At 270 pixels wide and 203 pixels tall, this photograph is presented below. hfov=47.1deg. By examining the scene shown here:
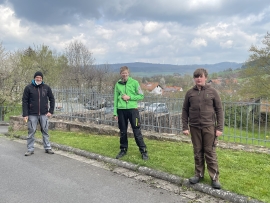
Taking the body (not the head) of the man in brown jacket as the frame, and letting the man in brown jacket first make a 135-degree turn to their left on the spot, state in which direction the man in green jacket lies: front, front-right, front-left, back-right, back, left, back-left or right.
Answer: left

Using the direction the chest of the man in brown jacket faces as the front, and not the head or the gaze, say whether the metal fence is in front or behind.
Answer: behind

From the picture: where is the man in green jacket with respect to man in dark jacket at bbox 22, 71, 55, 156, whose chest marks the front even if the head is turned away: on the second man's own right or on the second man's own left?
on the second man's own left

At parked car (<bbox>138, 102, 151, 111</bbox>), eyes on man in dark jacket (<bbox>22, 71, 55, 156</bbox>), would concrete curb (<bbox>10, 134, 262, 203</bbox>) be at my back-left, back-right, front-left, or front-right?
front-left

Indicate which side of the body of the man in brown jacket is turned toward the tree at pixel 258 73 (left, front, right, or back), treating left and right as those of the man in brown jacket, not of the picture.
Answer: back

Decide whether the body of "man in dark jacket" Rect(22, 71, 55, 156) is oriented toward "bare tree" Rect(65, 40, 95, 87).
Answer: no

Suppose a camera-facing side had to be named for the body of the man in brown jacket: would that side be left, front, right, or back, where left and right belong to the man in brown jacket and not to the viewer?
front

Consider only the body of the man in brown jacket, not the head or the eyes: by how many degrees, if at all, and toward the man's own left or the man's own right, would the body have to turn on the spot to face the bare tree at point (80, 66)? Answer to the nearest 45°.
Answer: approximately 135° to the man's own right

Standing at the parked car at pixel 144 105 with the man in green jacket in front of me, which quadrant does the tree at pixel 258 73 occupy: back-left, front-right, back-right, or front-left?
back-left

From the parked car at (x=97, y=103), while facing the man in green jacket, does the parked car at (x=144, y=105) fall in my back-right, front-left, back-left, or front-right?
front-left

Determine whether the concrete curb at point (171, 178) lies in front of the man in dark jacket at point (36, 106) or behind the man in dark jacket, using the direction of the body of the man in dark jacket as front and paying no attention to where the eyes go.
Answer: in front

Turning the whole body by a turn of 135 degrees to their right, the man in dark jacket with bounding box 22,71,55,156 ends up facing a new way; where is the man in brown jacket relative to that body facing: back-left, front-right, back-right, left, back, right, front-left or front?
back

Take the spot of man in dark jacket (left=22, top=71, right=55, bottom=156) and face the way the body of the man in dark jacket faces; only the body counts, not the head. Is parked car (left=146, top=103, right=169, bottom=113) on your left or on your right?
on your left
